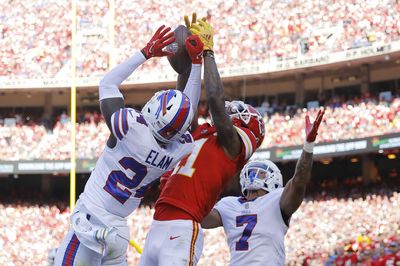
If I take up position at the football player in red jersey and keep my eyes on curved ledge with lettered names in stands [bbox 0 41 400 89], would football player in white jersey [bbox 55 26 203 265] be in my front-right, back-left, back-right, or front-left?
back-left

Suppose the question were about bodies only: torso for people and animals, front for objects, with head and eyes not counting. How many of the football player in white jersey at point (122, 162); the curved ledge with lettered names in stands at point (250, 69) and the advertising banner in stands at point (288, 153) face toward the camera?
2

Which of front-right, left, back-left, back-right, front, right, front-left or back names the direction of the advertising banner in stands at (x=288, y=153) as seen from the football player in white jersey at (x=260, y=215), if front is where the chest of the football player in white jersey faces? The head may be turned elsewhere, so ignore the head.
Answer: back-right

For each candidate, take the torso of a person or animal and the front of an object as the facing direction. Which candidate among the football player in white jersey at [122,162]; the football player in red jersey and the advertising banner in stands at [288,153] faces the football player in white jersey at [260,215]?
the advertising banner in stands

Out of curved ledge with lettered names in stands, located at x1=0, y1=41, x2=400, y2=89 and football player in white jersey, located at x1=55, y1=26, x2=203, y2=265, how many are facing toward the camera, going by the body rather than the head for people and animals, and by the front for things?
1

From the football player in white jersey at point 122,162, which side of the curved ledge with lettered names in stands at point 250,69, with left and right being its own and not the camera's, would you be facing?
front

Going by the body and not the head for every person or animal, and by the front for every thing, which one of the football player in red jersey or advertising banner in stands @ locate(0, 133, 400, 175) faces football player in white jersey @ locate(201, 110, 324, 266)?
the advertising banner in stands

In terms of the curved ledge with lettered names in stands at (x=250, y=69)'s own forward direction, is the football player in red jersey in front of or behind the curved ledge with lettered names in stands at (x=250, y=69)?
in front

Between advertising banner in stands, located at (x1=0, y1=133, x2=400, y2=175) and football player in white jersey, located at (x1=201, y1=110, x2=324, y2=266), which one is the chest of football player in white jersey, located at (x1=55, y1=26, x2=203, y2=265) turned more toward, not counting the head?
the advertising banner in stands

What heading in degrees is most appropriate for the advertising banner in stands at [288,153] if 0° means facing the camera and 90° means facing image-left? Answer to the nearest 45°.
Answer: approximately 0°

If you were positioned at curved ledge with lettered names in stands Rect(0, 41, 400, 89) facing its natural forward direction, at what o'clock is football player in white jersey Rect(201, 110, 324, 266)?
The football player in white jersey is roughly at 12 o'clock from the curved ledge with lettered names in stands.

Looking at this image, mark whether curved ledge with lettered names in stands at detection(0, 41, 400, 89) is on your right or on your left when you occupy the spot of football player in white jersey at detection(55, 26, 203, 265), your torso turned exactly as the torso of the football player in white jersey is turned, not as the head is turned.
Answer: on your right

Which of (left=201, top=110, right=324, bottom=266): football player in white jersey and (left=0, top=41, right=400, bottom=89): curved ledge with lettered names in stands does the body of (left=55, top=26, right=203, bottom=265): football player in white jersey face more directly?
the curved ledge with lettered names in stands
